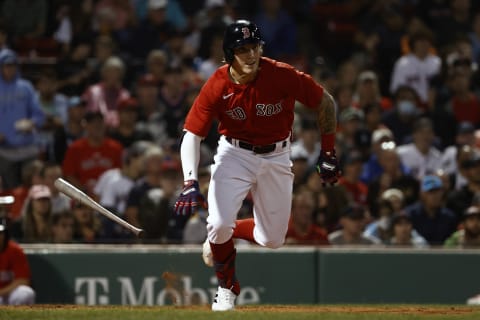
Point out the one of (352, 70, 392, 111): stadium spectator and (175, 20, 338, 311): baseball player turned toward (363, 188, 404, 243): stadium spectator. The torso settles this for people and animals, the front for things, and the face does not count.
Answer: (352, 70, 392, 111): stadium spectator

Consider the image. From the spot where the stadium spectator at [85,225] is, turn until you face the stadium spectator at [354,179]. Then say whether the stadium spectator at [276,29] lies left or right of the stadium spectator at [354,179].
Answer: left

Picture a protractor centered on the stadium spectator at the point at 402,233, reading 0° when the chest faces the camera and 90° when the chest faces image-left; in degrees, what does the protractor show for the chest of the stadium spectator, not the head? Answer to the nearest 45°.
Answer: approximately 0°

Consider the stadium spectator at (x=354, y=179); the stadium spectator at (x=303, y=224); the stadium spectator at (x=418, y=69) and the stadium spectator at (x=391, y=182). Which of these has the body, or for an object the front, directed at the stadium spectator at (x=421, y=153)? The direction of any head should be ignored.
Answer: the stadium spectator at (x=418, y=69)

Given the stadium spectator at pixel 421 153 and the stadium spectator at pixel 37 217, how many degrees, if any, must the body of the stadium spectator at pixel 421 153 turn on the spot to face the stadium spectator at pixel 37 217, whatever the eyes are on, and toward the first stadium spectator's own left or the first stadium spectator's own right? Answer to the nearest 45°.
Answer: approximately 45° to the first stadium spectator's own right

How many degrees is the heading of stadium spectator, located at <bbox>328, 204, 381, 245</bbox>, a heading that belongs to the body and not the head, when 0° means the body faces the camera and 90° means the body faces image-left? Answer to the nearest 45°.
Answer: approximately 0°

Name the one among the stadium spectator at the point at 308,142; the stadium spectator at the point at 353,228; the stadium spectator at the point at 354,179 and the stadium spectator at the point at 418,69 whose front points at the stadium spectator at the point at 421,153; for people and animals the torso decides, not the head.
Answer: the stadium spectator at the point at 418,69

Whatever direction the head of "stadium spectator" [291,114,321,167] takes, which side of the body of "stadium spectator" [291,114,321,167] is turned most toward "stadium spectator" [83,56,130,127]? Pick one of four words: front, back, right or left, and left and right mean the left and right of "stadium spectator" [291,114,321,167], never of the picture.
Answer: right

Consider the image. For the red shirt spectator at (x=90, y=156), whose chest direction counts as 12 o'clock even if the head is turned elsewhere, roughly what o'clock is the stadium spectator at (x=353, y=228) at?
The stadium spectator is roughly at 10 o'clock from the red shirt spectator.
